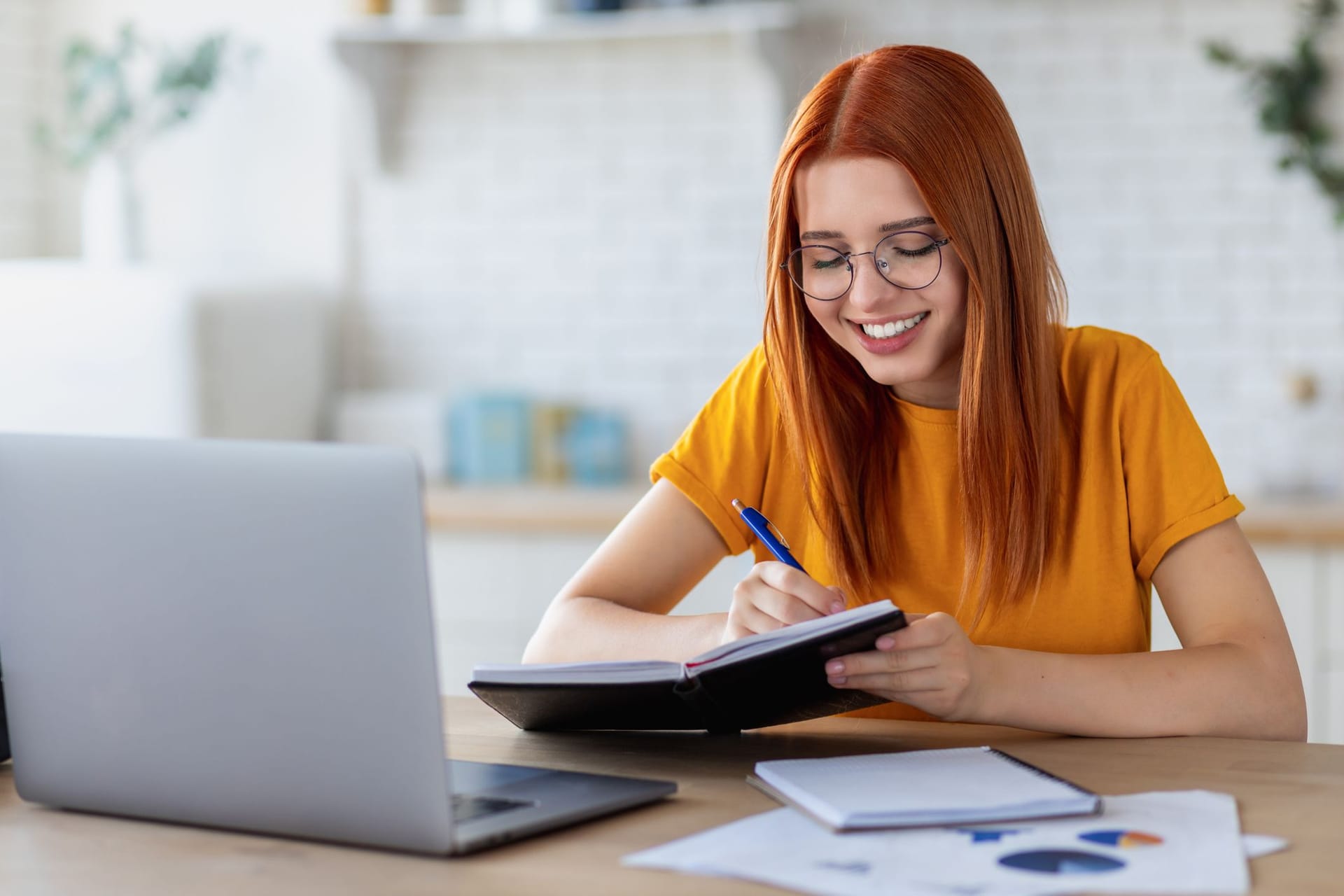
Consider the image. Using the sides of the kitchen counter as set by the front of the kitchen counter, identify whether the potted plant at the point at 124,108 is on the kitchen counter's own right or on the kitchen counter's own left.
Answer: on the kitchen counter's own right

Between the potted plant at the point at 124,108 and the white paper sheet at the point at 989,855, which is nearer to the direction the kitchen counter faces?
the white paper sheet

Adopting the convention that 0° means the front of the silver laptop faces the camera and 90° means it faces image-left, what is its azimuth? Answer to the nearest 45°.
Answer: approximately 225°

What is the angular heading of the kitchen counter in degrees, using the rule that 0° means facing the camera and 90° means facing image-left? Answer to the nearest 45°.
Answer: approximately 0°

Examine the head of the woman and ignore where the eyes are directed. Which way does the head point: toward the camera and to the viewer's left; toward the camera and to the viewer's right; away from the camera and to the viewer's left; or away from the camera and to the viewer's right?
toward the camera and to the viewer's left

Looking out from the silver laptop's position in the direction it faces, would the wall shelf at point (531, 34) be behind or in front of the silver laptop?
in front

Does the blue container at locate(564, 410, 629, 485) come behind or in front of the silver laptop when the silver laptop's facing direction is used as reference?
in front

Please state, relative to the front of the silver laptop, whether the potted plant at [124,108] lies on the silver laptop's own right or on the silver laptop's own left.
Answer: on the silver laptop's own left
